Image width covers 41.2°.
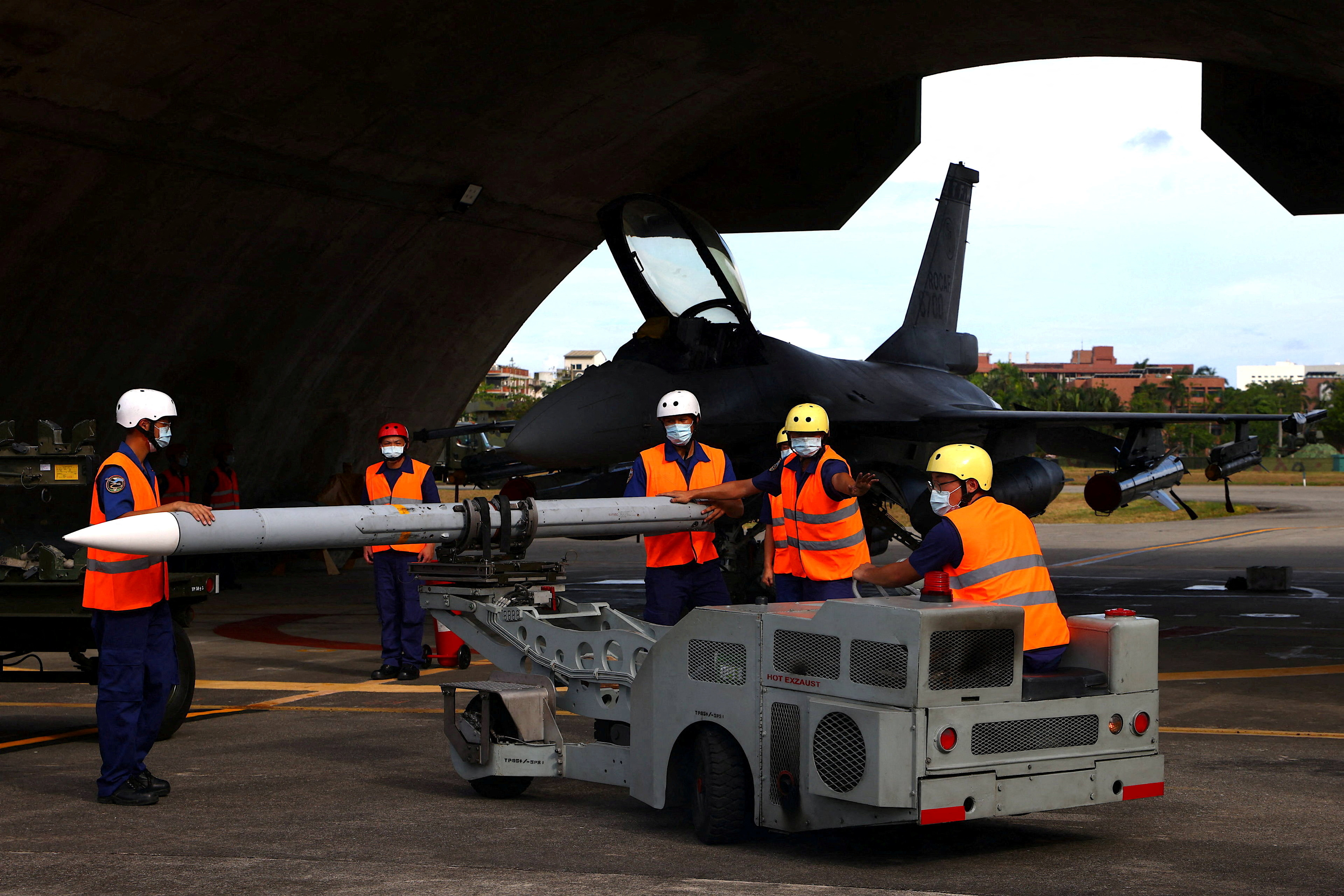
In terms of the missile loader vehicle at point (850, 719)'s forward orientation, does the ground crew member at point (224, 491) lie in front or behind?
in front

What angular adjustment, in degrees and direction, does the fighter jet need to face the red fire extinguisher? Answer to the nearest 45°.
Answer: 0° — it already faces it

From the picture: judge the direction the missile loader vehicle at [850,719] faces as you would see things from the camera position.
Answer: facing away from the viewer and to the left of the viewer

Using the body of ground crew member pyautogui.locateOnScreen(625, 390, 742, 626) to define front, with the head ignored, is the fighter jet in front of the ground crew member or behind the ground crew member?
behind

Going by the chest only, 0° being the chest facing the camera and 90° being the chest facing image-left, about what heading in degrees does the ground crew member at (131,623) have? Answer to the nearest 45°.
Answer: approximately 270°

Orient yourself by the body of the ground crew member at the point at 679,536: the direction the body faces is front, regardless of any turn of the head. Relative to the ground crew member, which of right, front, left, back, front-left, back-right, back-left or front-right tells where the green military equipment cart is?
right

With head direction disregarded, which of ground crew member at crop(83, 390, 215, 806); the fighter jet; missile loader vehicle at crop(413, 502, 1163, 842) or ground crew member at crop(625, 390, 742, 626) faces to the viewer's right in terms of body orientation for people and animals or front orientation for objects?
ground crew member at crop(83, 390, 215, 806)

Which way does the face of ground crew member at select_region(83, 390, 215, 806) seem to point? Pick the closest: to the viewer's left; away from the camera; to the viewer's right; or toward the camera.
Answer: to the viewer's right

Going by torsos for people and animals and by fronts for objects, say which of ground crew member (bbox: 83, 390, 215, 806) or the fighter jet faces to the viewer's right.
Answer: the ground crew member

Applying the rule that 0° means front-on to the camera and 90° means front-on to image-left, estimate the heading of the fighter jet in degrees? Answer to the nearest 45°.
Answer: approximately 45°
